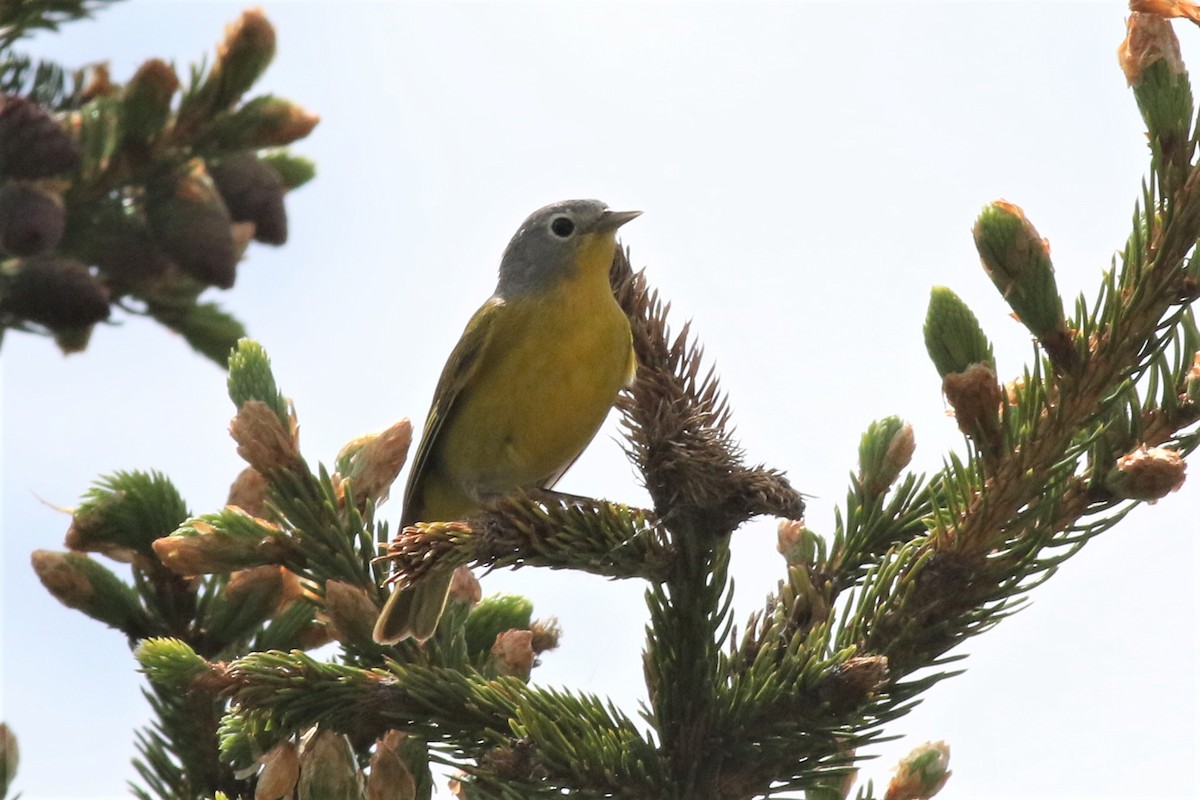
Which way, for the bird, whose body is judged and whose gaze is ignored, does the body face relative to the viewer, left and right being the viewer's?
facing the viewer and to the right of the viewer

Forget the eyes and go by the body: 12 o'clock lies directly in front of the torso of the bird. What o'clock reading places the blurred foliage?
The blurred foliage is roughly at 3 o'clock from the bird.
